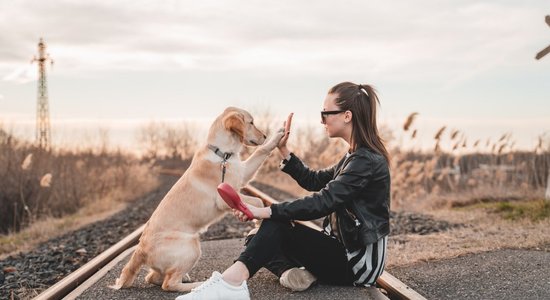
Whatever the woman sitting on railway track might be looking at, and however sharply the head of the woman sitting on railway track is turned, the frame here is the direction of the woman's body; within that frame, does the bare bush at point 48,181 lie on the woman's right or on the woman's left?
on the woman's right

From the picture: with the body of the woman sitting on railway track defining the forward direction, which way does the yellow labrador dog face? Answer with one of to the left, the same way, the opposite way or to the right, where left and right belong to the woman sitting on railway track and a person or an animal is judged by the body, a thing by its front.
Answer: the opposite way

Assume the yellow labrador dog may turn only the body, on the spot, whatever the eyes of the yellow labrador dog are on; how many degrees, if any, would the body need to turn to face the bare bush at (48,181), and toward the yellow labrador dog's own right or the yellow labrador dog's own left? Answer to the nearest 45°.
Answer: approximately 90° to the yellow labrador dog's own left

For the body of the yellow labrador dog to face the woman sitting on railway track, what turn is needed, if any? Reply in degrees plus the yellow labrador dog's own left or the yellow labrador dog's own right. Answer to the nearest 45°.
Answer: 0° — it already faces them

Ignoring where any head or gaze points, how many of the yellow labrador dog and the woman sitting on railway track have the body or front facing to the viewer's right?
1

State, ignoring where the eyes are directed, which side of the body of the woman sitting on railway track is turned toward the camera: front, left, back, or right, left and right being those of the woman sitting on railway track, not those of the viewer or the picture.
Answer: left

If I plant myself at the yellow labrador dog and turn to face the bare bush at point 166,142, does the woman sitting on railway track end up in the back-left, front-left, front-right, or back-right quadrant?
back-right

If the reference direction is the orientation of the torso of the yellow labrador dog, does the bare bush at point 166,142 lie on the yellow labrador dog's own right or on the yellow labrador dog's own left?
on the yellow labrador dog's own left

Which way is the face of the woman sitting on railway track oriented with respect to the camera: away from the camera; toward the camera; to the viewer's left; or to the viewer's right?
to the viewer's left

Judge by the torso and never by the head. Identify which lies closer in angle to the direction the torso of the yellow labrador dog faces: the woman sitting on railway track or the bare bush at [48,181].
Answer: the woman sitting on railway track

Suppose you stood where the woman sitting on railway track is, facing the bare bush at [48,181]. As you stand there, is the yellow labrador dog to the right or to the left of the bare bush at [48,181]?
left

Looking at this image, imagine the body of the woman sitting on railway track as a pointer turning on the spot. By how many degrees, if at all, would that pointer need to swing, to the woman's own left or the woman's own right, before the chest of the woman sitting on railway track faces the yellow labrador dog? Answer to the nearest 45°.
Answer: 0° — they already face it

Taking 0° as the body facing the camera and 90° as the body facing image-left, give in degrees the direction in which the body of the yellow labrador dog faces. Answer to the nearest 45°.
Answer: approximately 270°

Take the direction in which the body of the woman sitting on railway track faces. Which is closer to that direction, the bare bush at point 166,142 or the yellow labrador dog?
the yellow labrador dog
